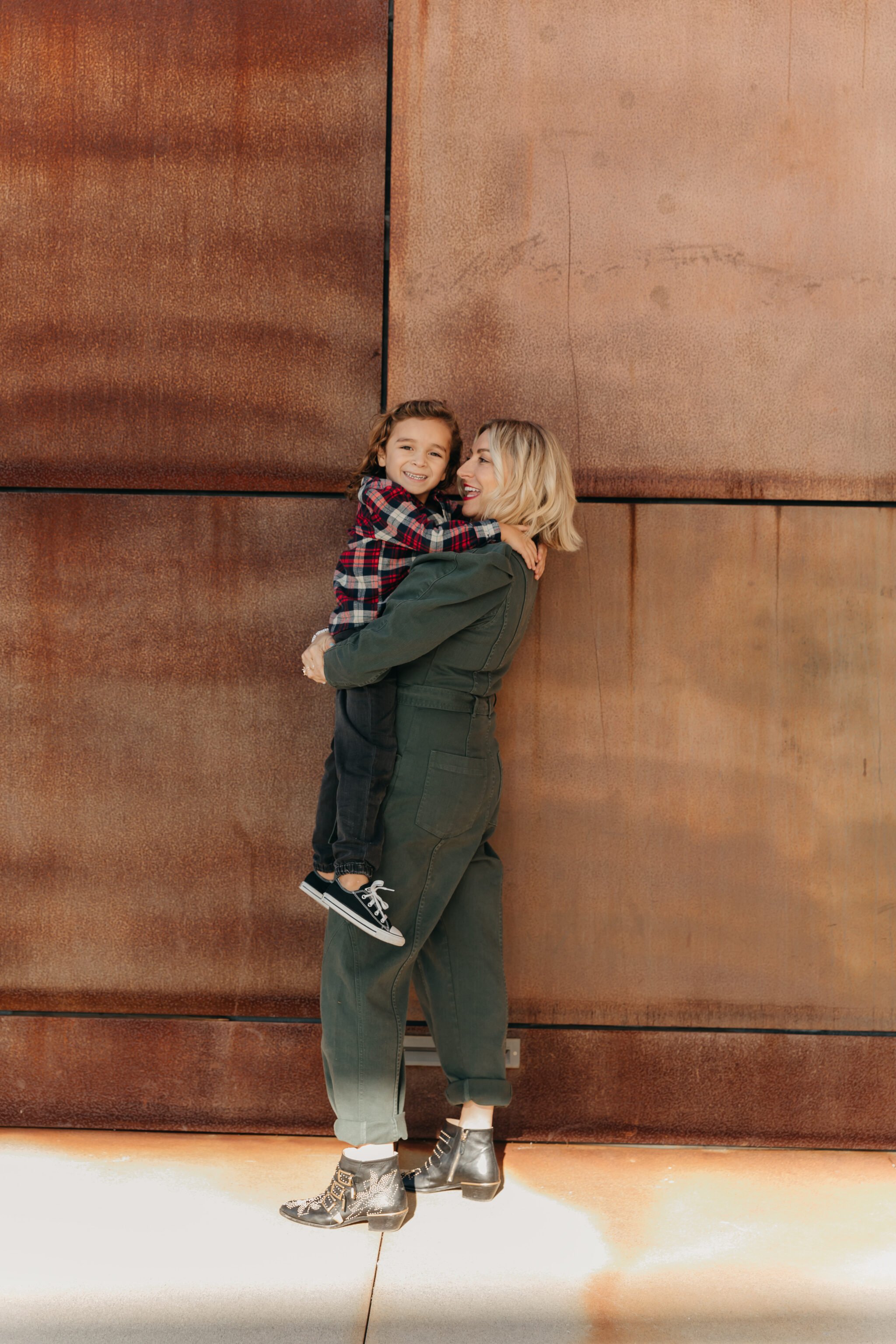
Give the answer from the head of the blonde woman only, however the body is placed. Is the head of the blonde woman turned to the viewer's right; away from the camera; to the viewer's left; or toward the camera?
to the viewer's left

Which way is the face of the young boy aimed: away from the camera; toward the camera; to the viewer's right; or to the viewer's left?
toward the camera

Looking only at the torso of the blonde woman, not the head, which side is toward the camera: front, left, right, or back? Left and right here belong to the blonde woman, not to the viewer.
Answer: left
